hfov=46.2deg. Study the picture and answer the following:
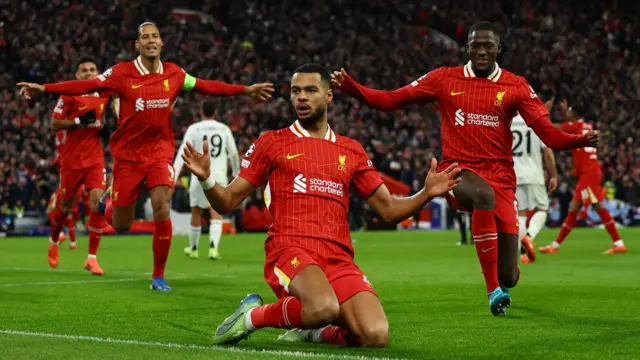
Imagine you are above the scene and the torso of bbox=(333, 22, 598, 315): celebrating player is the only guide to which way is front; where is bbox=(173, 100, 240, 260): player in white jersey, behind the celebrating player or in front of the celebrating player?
behind

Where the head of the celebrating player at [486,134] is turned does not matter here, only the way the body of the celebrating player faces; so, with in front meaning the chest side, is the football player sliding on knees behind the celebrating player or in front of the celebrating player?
in front

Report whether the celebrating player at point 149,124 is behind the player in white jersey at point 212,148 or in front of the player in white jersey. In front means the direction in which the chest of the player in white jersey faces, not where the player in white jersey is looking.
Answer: behind

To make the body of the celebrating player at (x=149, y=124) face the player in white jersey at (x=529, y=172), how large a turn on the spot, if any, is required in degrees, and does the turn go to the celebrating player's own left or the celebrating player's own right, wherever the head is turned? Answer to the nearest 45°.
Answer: approximately 135° to the celebrating player's own left

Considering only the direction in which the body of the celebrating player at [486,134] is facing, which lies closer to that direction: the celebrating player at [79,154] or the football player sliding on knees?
the football player sliding on knees

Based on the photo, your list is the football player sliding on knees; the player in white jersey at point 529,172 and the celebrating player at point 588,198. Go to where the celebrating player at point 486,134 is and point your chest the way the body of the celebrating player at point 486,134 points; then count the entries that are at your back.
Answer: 2

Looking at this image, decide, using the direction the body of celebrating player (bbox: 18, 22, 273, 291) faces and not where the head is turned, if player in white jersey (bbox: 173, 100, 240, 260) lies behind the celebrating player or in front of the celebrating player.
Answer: behind

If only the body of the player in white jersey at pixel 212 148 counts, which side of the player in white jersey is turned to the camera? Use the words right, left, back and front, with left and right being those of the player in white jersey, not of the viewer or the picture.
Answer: back

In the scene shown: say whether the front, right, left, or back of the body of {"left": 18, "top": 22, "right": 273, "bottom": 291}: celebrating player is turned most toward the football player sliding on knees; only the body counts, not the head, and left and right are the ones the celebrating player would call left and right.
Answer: front

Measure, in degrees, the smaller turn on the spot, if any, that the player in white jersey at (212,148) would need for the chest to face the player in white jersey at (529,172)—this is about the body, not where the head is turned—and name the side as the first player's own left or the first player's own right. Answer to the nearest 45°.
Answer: approximately 90° to the first player's own right
